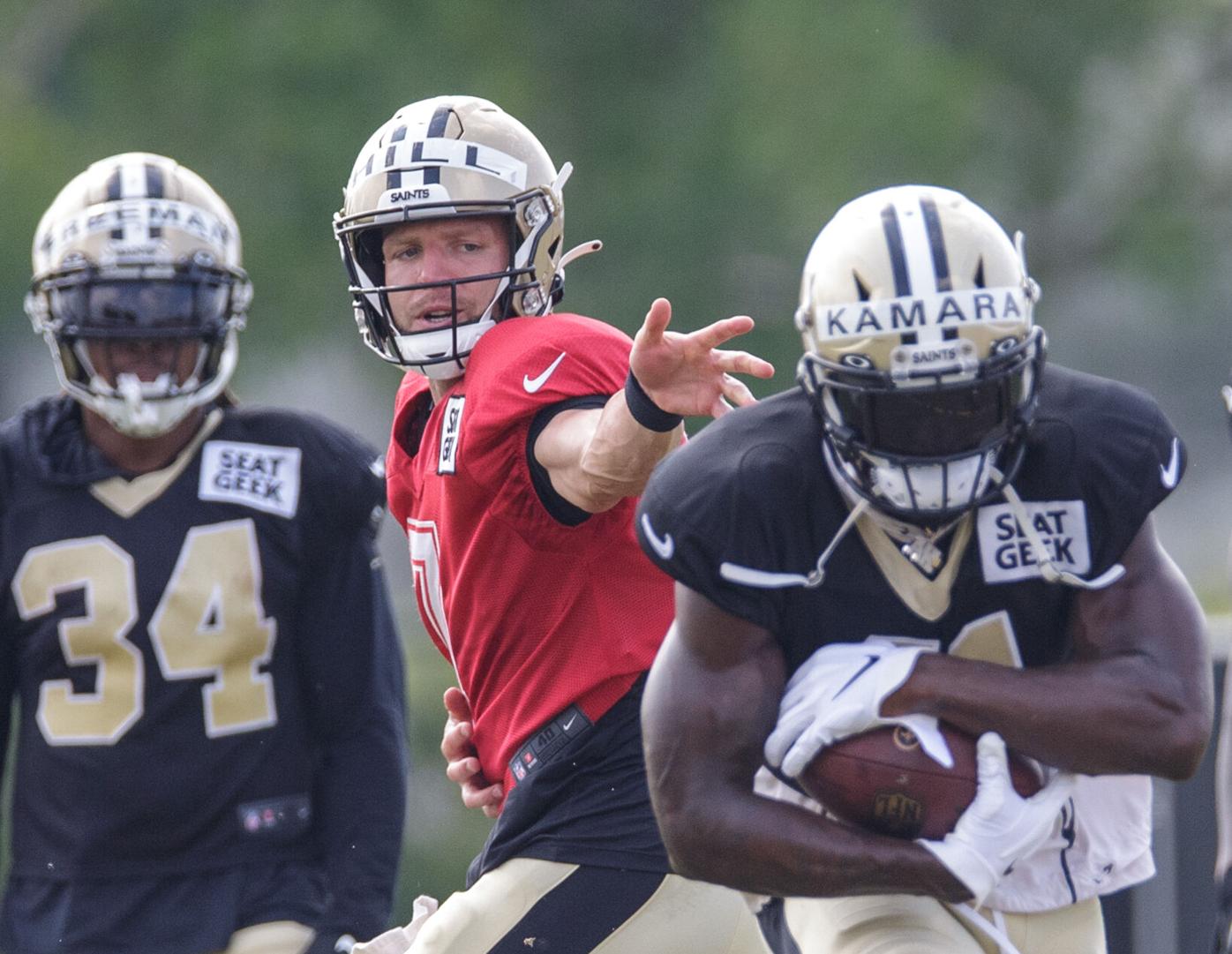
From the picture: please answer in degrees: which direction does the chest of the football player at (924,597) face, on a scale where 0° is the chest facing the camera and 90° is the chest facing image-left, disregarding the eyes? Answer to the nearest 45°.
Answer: approximately 0°

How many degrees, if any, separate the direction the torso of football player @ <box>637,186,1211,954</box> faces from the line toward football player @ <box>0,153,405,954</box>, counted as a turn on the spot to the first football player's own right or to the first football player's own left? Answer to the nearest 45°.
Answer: approximately 135° to the first football player's own right

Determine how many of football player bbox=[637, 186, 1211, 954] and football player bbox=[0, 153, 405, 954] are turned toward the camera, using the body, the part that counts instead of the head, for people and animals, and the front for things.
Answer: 2

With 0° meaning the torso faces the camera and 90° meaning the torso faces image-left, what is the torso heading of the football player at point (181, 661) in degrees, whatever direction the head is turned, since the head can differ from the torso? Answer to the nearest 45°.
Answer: approximately 0°

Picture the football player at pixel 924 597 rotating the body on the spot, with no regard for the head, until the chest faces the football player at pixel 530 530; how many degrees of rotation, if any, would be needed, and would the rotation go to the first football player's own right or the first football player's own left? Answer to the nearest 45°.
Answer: approximately 135° to the first football player's own right

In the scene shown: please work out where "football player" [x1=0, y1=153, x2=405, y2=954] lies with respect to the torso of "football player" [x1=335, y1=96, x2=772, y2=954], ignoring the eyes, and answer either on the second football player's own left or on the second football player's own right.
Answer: on the second football player's own right
